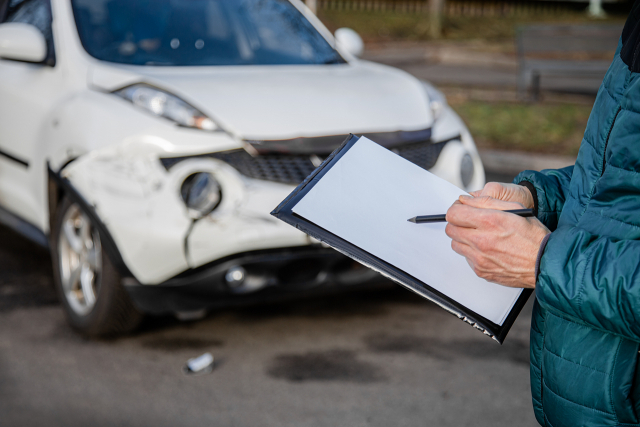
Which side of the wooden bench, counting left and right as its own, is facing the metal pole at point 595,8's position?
back

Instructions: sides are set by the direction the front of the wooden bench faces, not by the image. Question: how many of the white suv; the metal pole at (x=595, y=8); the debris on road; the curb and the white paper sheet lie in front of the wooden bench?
4

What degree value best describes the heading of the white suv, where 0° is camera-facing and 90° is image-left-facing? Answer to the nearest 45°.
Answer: approximately 315°

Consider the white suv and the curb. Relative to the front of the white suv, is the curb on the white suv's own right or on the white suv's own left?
on the white suv's own left

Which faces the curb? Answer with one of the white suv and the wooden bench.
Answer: the wooden bench

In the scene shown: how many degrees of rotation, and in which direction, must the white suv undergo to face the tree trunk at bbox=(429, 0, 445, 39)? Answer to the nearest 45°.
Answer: approximately 135° to its left

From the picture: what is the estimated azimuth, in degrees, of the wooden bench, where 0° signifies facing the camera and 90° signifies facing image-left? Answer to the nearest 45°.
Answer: approximately 0°

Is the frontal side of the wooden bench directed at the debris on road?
yes

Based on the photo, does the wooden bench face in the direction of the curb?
yes
